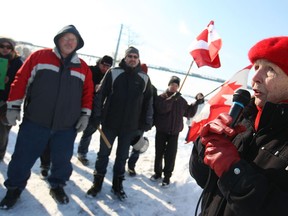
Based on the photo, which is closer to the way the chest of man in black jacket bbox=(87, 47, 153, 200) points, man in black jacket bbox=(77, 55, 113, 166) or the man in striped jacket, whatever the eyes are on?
the man in striped jacket

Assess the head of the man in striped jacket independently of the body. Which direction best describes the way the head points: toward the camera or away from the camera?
toward the camera

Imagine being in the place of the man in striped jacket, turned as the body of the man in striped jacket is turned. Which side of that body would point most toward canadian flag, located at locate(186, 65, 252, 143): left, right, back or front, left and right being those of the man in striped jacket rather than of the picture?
left

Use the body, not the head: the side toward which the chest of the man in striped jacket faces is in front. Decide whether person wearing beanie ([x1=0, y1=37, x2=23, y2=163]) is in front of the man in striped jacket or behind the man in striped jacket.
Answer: behind

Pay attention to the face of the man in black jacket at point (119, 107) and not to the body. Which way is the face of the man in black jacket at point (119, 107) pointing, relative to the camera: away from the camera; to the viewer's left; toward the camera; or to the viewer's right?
toward the camera

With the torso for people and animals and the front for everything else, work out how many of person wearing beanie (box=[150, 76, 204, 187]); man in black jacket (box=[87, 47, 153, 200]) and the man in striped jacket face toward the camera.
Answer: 3

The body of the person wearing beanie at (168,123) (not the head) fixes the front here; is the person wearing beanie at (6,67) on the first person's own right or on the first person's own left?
on the first person's own right

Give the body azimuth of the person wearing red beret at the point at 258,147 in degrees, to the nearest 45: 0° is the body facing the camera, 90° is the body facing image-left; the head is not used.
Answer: approximately 45°

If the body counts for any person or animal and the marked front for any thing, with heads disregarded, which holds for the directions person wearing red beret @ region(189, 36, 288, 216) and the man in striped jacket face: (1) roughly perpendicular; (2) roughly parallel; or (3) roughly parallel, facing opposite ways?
roughly perpendicular

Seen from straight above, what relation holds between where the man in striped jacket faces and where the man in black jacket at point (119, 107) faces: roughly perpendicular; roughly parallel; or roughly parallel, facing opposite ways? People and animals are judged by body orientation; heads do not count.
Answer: roughly parallel

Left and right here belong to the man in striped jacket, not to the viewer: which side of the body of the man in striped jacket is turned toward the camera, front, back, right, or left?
front

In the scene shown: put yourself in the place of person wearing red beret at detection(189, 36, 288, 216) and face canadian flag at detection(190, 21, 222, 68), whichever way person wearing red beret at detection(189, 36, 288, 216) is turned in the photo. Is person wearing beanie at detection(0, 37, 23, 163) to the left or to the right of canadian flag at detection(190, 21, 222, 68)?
left

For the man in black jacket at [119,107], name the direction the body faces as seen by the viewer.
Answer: toward the camera

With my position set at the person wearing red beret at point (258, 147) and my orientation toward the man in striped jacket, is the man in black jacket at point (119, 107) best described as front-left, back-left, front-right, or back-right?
front-right
